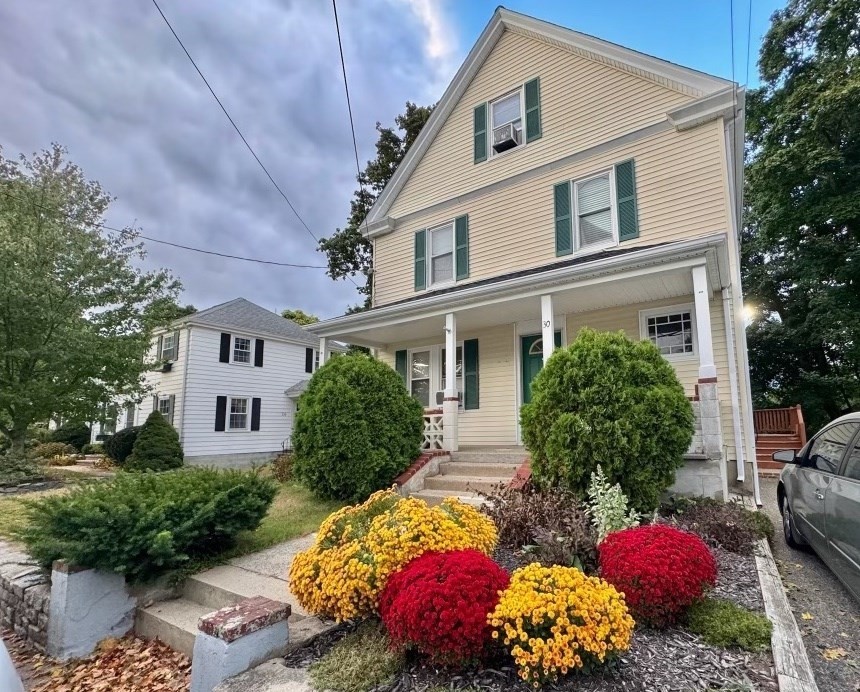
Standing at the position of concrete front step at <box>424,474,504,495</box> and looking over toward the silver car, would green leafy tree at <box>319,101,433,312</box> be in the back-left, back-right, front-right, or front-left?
back-left

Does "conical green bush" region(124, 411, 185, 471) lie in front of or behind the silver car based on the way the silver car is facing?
in front

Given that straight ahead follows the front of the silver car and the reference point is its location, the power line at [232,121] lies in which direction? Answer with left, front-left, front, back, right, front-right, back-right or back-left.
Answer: front-left

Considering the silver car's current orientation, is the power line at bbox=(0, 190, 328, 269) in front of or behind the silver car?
in front

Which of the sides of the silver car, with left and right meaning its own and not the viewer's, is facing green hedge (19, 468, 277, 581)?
left

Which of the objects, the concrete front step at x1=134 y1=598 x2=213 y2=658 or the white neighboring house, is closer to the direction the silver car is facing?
the white neighboring house

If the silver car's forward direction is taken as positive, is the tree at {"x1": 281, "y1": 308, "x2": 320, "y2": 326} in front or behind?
in front
